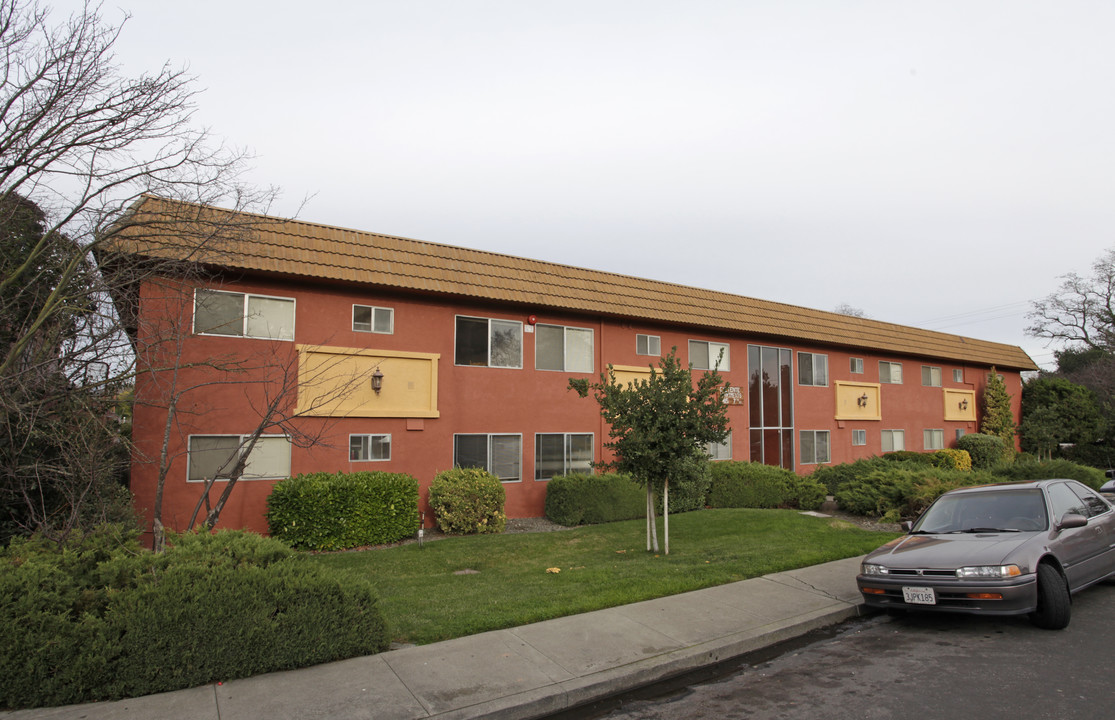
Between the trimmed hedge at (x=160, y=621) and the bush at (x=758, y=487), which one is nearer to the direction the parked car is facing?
the trimmed hedge

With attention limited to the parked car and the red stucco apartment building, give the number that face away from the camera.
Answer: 0

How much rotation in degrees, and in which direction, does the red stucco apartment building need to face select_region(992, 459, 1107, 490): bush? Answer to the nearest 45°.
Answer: approximately 45° to its left

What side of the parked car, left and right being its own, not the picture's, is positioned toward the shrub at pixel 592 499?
right

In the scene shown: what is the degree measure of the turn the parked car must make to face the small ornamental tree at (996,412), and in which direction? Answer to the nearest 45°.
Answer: approximately 135° to its right

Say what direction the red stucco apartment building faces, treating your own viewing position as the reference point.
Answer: facing the viewer and to the right of the viewer

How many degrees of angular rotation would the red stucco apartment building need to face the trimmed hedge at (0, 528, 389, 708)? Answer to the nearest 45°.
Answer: approximately 45° to its right

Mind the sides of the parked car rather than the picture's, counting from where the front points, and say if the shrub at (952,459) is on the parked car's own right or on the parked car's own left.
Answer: on the parked car's own right

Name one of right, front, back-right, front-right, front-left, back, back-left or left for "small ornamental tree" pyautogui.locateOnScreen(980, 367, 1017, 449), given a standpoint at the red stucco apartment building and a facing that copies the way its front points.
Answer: left

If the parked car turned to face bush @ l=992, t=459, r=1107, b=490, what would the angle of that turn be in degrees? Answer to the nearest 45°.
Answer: approximately 135° to its right

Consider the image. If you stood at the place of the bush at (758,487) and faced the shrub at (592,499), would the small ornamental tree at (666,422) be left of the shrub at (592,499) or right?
left

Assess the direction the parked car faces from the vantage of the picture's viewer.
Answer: facing the viewer and to the left of the viewer

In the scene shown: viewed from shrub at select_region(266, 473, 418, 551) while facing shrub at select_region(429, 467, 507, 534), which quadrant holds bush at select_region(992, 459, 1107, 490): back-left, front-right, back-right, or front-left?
front-right

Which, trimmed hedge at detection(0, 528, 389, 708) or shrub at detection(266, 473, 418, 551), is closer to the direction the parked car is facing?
the trimmed hedge
